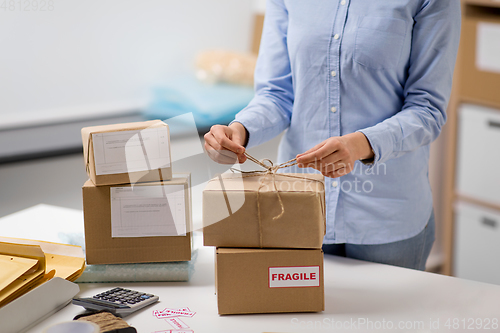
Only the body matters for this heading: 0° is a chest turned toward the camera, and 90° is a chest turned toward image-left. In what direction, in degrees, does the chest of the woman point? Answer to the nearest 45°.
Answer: approximately 45°

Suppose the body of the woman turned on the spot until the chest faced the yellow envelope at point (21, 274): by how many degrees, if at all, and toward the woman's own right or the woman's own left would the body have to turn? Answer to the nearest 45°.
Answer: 0° — they already face it

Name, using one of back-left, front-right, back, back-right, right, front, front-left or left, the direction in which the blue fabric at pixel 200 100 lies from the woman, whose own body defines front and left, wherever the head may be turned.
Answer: right
